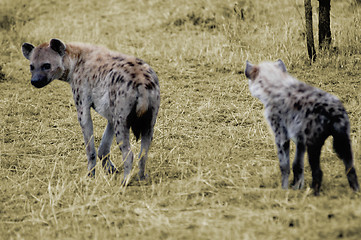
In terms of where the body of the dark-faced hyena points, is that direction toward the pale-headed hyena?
no

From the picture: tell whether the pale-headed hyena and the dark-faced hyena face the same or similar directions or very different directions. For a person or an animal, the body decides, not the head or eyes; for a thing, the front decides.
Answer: same or similar directions

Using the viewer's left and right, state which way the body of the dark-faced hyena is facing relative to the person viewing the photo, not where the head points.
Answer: facing away from the viewer and to the left of the viewer

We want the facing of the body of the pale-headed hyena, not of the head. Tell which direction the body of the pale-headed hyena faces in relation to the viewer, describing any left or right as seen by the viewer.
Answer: facing away from the viewer and to the left of the viewer

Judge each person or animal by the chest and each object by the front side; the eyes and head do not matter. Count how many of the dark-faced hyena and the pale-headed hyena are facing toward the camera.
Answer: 0

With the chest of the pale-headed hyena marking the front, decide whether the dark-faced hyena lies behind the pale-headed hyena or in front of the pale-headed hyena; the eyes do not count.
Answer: in front
